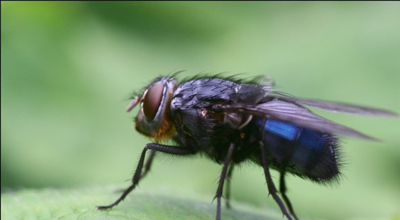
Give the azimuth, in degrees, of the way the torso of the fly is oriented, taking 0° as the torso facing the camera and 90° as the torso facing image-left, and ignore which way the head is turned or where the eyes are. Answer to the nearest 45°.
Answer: approximately 90°
